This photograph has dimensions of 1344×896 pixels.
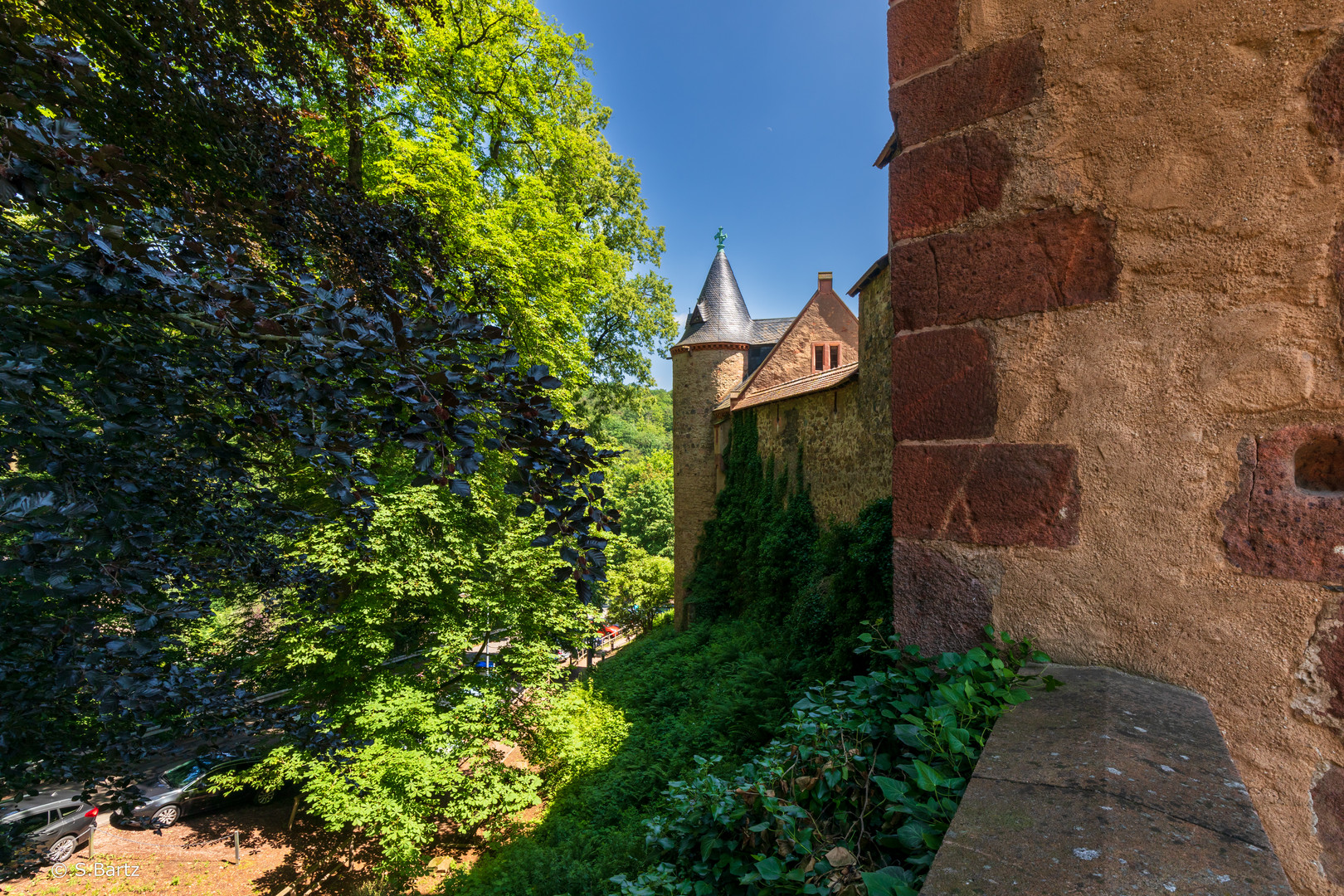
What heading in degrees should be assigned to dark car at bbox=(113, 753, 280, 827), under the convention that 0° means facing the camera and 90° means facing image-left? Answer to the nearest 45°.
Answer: approximately 45°

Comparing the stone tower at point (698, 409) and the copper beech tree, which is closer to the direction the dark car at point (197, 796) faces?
the copper beech tree

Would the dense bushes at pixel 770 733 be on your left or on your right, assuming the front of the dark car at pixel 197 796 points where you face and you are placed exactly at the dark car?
on your left
